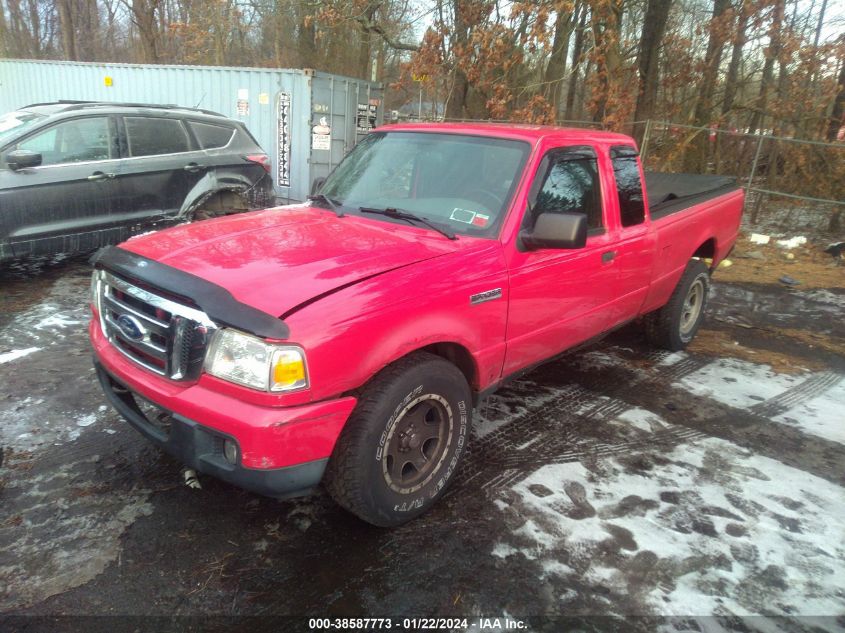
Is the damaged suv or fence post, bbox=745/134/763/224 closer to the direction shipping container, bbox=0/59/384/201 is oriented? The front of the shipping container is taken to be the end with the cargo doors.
the fence post

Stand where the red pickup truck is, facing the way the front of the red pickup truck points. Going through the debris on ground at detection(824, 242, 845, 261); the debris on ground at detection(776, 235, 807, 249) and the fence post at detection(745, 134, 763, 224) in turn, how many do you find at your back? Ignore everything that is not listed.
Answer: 3

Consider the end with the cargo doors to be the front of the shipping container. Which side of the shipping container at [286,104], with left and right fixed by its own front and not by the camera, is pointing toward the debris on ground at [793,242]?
front

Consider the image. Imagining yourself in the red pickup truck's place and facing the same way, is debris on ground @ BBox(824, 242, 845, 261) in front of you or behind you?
behind

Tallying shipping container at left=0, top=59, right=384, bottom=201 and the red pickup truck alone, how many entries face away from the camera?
0

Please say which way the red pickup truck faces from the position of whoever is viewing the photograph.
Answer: facing the viewer and to the left of the viewer

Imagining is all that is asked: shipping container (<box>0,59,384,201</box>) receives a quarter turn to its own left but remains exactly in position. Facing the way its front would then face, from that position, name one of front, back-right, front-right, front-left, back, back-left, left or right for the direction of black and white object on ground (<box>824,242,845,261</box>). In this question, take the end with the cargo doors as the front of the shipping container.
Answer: right

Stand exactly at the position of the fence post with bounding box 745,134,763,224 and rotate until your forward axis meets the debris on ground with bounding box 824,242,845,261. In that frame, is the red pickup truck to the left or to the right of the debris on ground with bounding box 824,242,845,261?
right

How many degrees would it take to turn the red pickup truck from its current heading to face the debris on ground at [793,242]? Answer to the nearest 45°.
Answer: approximately 180°

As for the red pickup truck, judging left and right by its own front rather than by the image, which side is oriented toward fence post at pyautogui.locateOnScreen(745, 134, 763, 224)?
back

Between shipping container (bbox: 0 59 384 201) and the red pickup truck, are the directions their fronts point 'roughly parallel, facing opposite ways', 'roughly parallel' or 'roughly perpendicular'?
roughly perpendicular

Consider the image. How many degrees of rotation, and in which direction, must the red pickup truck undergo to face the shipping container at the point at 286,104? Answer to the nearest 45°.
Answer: approximately 135° to its right

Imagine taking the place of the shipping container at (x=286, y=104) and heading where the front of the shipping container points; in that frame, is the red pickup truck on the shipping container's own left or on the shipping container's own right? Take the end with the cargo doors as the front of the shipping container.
on the shipping container's own right
